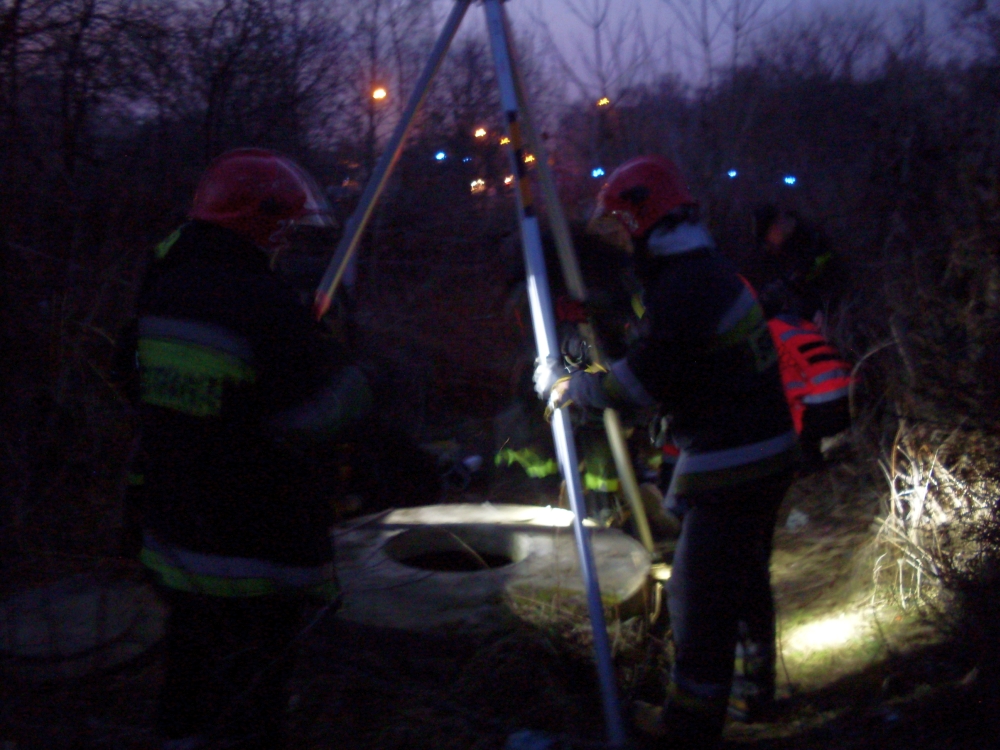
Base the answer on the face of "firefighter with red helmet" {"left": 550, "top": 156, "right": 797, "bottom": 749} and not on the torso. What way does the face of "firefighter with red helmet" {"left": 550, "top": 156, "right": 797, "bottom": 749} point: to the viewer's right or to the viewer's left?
to the viewer's left

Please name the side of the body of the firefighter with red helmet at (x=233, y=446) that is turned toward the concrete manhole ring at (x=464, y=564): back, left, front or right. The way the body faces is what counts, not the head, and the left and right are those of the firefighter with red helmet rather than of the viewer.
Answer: front

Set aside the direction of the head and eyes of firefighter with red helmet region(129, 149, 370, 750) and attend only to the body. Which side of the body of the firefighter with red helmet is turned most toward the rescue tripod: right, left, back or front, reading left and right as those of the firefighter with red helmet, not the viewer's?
front

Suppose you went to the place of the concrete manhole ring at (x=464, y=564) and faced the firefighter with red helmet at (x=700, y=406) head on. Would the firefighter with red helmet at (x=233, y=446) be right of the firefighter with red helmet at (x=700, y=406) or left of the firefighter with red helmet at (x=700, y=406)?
right

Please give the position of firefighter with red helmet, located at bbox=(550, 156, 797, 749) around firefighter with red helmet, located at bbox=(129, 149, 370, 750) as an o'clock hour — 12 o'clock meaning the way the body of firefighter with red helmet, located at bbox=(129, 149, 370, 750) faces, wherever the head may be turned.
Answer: firefighter with red helmet, located at bbox=(550, 156, 797, 749) is roughly at 1 o'clock from firefighter with red helmet, located at bbox=(129, 149, 370, 750).

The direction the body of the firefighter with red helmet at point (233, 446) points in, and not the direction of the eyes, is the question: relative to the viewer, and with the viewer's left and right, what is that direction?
facing away from the viewer and to the right of the viewer
